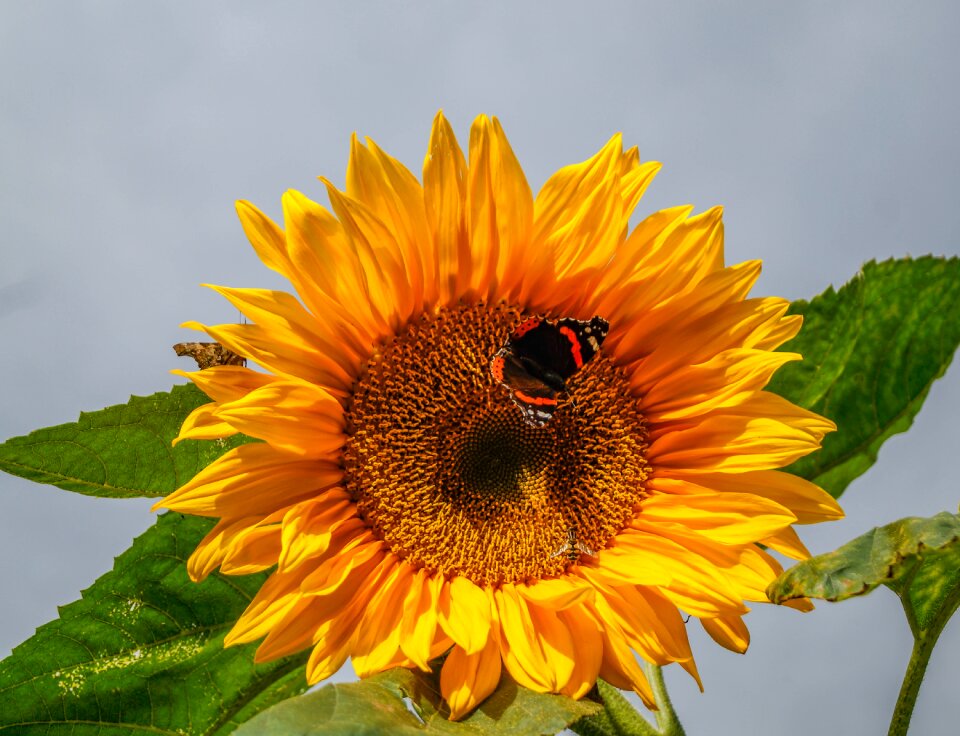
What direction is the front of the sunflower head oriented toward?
toward the camera

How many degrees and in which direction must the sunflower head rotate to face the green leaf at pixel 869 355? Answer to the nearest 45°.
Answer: approximately 90° to its left

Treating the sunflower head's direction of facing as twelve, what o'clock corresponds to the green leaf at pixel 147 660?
The green leaf is roughly at 3 o'clock from the sunflower head.

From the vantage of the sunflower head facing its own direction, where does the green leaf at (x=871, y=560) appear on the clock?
The green leaf is roughly at 10 o'clock from the sunflower head.
